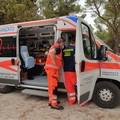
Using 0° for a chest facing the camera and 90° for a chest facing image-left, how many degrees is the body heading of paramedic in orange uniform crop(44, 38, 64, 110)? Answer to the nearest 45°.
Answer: approximately 270°
